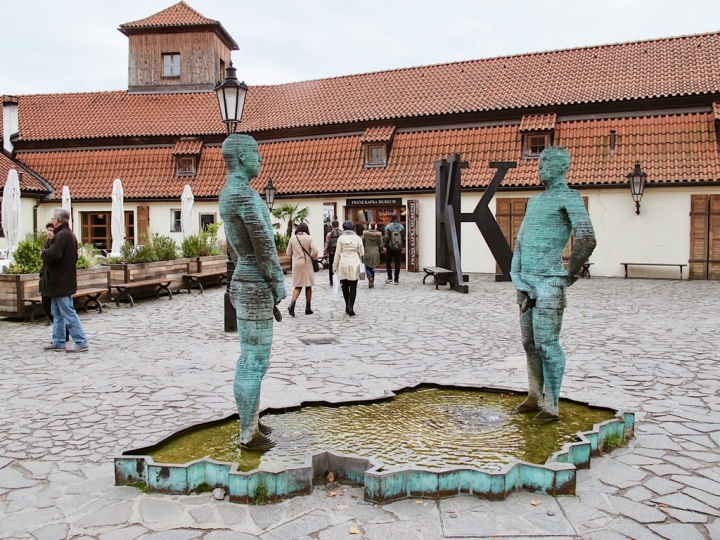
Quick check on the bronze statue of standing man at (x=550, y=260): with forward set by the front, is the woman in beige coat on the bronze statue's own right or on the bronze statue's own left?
on the bronze statue's own right

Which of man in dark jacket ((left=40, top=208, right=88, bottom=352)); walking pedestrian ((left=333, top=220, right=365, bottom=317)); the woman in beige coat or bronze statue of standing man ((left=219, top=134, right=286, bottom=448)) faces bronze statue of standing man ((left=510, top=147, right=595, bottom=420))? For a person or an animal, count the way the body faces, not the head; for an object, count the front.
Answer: bronze statue of standing man ((left=219, top=134, right=286, bottom=448))

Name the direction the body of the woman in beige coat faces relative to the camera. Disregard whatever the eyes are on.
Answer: away from the camera

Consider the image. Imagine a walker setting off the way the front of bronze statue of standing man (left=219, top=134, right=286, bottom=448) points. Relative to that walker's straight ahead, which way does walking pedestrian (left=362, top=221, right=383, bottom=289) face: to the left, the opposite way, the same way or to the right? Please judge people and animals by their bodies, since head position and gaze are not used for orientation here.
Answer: to the left

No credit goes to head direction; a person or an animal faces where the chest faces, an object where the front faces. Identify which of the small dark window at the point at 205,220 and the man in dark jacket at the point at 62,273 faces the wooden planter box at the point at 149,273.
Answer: the small dark window

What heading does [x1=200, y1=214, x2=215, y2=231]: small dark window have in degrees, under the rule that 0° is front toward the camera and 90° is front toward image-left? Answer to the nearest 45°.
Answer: approximately 0°

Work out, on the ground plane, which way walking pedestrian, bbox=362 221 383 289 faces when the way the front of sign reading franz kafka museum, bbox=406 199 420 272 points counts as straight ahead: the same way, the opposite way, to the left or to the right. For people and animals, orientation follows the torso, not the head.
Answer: the opposite way

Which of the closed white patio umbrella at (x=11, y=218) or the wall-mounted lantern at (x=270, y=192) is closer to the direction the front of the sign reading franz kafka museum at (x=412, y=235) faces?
the closed white patio umbrella

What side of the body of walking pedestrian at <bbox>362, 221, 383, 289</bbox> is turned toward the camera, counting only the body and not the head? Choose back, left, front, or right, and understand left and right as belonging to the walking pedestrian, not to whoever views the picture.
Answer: back

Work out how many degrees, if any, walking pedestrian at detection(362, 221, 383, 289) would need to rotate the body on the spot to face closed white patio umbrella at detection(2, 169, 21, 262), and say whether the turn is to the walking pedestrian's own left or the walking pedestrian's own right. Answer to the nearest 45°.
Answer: approximately 90° to the walking pedestrian's own left

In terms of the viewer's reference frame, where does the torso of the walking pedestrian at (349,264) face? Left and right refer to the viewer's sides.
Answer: facing away from the viewer

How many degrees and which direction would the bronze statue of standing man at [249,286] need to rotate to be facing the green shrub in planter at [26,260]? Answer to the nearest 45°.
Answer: approximately 135° to its left

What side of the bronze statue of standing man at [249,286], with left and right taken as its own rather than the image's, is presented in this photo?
right

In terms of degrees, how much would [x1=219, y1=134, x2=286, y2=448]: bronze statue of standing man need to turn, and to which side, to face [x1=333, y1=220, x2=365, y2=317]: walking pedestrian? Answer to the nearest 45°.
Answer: approximately 90° to its left
